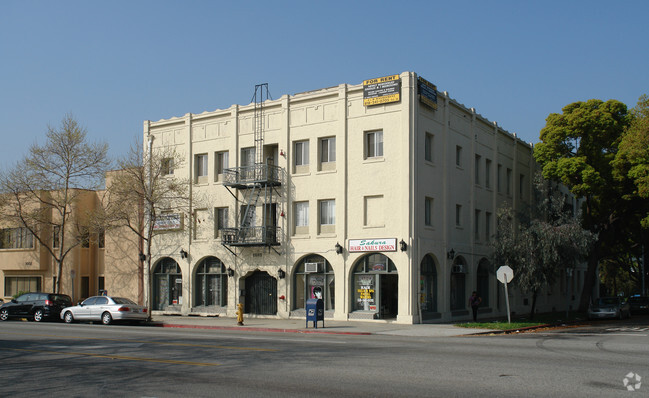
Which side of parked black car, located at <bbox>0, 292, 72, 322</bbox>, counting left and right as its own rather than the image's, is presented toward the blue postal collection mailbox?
back

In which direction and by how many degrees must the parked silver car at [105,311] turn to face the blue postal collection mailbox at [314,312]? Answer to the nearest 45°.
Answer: approximately 180°

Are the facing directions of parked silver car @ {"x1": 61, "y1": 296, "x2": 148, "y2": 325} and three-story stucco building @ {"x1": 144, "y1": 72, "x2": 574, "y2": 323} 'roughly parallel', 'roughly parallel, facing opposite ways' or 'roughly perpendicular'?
roughly perpendicular

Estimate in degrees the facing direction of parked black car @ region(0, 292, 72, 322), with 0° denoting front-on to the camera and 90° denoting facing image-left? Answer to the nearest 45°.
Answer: approximately 135°

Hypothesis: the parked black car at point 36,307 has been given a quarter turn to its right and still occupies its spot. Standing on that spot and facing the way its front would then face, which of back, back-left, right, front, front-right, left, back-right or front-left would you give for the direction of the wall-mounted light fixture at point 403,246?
right

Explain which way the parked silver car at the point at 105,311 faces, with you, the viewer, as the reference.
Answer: facing away from the viewer and to the left of the viewer

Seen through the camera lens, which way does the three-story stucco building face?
facing the viewer and to the left of the viewer

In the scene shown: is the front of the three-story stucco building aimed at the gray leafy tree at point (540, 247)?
no

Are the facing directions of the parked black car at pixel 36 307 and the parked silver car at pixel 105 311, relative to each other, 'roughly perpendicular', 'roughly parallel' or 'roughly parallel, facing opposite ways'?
roughly parallel

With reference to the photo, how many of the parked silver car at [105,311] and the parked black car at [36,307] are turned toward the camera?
0

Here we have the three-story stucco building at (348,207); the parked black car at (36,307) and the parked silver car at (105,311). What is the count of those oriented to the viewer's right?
0

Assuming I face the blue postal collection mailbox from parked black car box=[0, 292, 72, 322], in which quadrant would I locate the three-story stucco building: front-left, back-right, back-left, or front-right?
front-left

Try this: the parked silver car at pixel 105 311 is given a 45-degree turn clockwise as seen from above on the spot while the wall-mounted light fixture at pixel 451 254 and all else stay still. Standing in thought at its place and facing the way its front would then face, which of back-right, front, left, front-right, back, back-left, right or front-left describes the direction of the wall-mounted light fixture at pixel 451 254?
right
